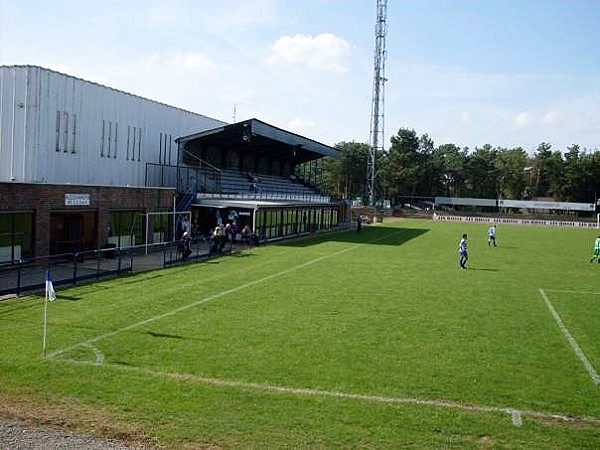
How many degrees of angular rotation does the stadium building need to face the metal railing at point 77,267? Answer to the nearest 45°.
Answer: approximately 45° to its right

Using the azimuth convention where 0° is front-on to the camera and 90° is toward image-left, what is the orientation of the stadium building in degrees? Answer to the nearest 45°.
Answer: approximately 315°
